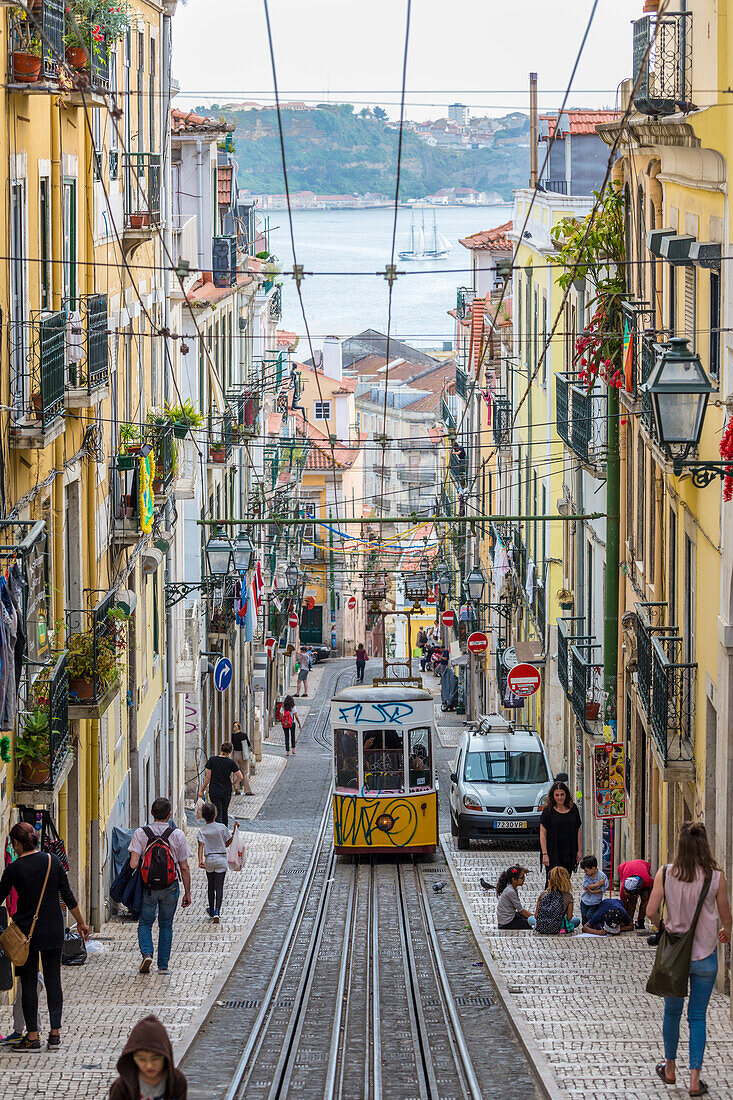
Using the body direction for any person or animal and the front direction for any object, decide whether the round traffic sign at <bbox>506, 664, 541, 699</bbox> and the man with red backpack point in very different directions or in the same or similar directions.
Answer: very different directions

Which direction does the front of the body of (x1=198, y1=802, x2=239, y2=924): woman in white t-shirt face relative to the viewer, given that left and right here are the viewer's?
facing away from the viewer

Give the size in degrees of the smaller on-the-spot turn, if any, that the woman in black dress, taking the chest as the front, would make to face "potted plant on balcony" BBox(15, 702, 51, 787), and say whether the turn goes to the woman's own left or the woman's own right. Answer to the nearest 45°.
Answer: approximately 45° to the woman's own right

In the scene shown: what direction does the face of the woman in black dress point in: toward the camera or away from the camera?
toward the camera

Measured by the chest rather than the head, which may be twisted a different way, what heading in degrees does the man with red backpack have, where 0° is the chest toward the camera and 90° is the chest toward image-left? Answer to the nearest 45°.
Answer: approximately 180°

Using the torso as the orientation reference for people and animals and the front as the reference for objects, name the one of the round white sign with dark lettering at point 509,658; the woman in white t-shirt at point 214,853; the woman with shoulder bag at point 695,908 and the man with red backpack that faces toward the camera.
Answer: the round white sign with dark lettering

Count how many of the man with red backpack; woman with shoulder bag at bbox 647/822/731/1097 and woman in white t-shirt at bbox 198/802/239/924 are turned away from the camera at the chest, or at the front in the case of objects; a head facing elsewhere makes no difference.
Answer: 3

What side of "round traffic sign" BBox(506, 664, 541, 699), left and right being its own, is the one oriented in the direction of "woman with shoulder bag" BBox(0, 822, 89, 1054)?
front

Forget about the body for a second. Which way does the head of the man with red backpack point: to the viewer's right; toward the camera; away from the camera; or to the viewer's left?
away from the camera

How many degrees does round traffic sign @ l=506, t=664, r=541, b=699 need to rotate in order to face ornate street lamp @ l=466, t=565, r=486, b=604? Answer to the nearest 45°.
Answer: approximately 180°

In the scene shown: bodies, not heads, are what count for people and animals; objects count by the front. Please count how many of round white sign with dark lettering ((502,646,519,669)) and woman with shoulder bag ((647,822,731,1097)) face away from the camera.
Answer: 1

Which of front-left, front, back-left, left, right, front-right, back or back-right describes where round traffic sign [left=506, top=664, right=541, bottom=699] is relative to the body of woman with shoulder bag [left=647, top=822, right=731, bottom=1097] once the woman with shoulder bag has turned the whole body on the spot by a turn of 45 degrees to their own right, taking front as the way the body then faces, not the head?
front-left

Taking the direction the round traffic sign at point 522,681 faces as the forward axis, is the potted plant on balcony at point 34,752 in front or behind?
in front

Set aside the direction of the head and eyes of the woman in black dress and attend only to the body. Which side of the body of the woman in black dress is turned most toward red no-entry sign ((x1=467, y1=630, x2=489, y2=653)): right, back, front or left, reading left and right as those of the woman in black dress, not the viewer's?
back

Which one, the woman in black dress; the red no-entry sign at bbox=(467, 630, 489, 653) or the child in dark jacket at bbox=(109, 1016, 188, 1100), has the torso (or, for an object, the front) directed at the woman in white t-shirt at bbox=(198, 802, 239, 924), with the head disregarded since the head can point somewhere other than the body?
the red no-entry sign

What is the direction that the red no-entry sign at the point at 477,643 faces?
toward the camera

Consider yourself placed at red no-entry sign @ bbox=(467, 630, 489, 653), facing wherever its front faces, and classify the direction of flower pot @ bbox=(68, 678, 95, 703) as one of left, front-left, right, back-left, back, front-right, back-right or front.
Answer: front

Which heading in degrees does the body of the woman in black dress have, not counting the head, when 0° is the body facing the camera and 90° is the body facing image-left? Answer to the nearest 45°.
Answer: approximately 0°
